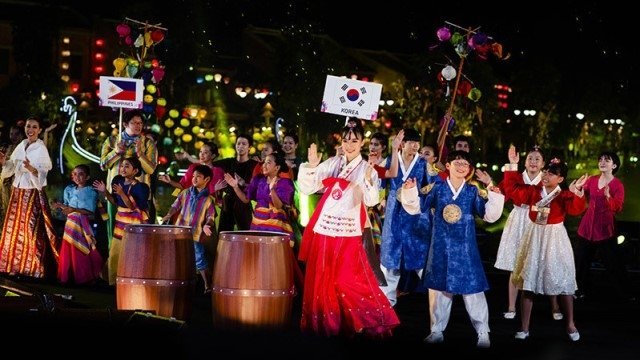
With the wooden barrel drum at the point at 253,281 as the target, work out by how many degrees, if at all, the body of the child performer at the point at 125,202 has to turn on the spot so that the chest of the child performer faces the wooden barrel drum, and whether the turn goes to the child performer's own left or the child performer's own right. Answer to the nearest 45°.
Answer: approximately 45° to the child performer's own left

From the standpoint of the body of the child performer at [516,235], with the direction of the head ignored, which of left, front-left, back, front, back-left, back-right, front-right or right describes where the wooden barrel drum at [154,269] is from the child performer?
front-right

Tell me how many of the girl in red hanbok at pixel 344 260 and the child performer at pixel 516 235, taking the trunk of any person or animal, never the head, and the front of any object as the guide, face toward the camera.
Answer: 2

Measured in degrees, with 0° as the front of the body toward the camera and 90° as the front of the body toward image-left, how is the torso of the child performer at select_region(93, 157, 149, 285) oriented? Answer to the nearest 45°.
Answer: approximately 45°

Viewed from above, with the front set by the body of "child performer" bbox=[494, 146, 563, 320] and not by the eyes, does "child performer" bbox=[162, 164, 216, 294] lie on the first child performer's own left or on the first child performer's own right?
on the first child performer's own right
